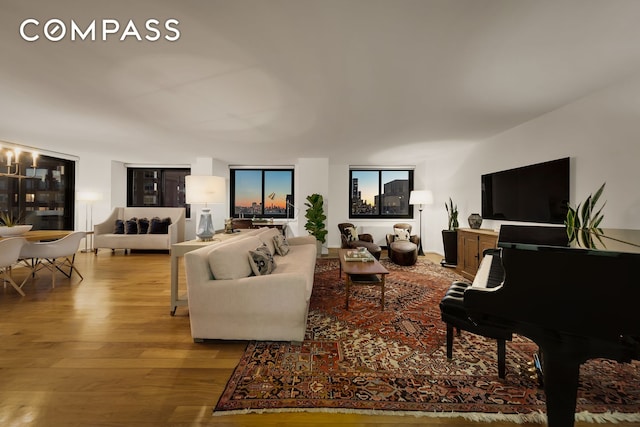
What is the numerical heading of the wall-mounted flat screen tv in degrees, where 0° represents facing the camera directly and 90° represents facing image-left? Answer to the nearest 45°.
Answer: approximately 45°

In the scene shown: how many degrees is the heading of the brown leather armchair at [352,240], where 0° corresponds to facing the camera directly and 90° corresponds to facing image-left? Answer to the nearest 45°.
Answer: approximately 315°

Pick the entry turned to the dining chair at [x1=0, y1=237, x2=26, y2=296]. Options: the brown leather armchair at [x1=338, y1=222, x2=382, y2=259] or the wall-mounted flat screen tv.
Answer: the wall-mounted flat screen tv

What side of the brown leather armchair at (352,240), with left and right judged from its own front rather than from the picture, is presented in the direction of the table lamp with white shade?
right

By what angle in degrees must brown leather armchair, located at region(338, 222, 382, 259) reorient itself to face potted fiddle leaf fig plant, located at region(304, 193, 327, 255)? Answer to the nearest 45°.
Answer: approximately 135° to its right

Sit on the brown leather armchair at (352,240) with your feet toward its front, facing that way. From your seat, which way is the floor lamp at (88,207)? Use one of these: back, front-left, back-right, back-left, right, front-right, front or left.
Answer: back-right

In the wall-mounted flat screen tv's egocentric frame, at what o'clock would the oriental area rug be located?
The oriental area rug is roughly at 11 o'clock from the wall-mounted flat screen tv.

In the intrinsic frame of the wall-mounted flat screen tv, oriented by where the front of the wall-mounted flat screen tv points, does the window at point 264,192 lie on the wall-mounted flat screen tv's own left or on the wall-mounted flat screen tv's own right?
on the wall-mounted flat screen tv's own right
